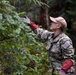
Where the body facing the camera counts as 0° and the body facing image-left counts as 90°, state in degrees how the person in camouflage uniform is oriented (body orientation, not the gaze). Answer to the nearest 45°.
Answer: approximately 45°
